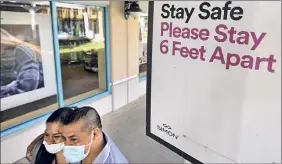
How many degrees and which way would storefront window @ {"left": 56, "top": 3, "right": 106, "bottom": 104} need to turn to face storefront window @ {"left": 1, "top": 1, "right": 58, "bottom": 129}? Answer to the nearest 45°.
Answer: approximately 90° to its right

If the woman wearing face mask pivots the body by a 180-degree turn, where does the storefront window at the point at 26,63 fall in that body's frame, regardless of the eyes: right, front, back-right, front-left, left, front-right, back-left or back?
front

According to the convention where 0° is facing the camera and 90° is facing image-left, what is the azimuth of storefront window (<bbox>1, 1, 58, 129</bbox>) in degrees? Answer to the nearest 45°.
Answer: approximately 315°

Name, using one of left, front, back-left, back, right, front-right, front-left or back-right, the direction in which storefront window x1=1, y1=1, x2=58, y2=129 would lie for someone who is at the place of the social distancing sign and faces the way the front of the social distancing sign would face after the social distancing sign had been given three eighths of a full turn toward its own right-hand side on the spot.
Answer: front-left

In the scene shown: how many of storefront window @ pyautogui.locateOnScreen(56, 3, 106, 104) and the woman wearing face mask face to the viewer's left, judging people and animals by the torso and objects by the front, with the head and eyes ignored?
0

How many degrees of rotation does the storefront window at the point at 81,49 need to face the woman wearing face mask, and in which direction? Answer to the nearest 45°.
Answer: approximately 45° to its right

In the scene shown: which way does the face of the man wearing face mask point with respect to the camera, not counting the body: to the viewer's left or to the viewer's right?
to the viewer's left

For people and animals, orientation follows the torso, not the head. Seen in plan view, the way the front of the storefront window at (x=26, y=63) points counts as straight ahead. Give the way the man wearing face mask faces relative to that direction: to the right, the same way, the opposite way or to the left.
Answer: to the right

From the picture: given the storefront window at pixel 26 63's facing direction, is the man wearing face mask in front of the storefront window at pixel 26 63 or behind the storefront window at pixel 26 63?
in front

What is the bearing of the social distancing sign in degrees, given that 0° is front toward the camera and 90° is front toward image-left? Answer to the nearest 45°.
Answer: approximately 45°

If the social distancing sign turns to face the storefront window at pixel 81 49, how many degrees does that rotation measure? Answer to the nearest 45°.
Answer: approximately 90° to its right

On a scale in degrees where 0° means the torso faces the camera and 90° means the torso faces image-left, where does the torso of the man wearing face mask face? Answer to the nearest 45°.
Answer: approximately 45°
